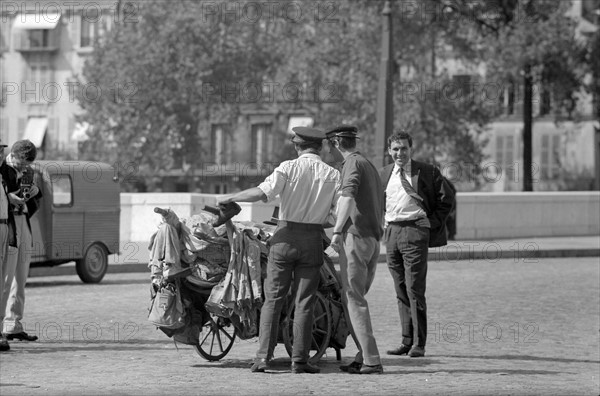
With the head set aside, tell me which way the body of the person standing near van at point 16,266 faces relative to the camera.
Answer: to the viewer's right

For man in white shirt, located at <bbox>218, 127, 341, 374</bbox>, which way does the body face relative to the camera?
away from the camera

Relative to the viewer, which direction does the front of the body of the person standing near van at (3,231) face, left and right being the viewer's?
facing to the right of the viewer

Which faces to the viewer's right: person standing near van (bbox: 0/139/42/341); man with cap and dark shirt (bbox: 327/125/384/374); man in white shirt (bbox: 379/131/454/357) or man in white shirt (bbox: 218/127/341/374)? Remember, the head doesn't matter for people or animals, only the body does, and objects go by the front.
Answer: the person standing near van

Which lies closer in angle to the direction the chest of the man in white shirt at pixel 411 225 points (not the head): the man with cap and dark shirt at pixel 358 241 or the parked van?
the man with cap and dark shirt

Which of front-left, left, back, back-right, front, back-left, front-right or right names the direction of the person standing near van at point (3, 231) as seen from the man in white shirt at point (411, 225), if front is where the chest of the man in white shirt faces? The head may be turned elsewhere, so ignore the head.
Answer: front-right

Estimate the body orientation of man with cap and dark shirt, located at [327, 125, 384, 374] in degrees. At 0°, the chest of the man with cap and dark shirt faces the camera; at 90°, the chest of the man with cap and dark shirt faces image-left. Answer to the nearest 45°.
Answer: approximately 135°

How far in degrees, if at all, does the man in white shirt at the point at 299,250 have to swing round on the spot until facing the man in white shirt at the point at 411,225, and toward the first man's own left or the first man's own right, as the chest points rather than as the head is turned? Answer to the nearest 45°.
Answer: approximately 45° to the first man's own right
